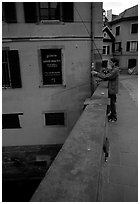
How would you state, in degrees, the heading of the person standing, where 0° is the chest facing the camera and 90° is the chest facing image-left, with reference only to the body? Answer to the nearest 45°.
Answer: approximately 90°

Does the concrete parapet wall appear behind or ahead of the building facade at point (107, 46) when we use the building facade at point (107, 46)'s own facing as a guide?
ahead

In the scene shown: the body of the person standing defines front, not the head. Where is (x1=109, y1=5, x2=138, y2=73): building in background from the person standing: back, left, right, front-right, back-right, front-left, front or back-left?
right

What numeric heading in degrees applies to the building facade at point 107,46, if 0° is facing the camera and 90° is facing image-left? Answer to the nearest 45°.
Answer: approximately 0°
